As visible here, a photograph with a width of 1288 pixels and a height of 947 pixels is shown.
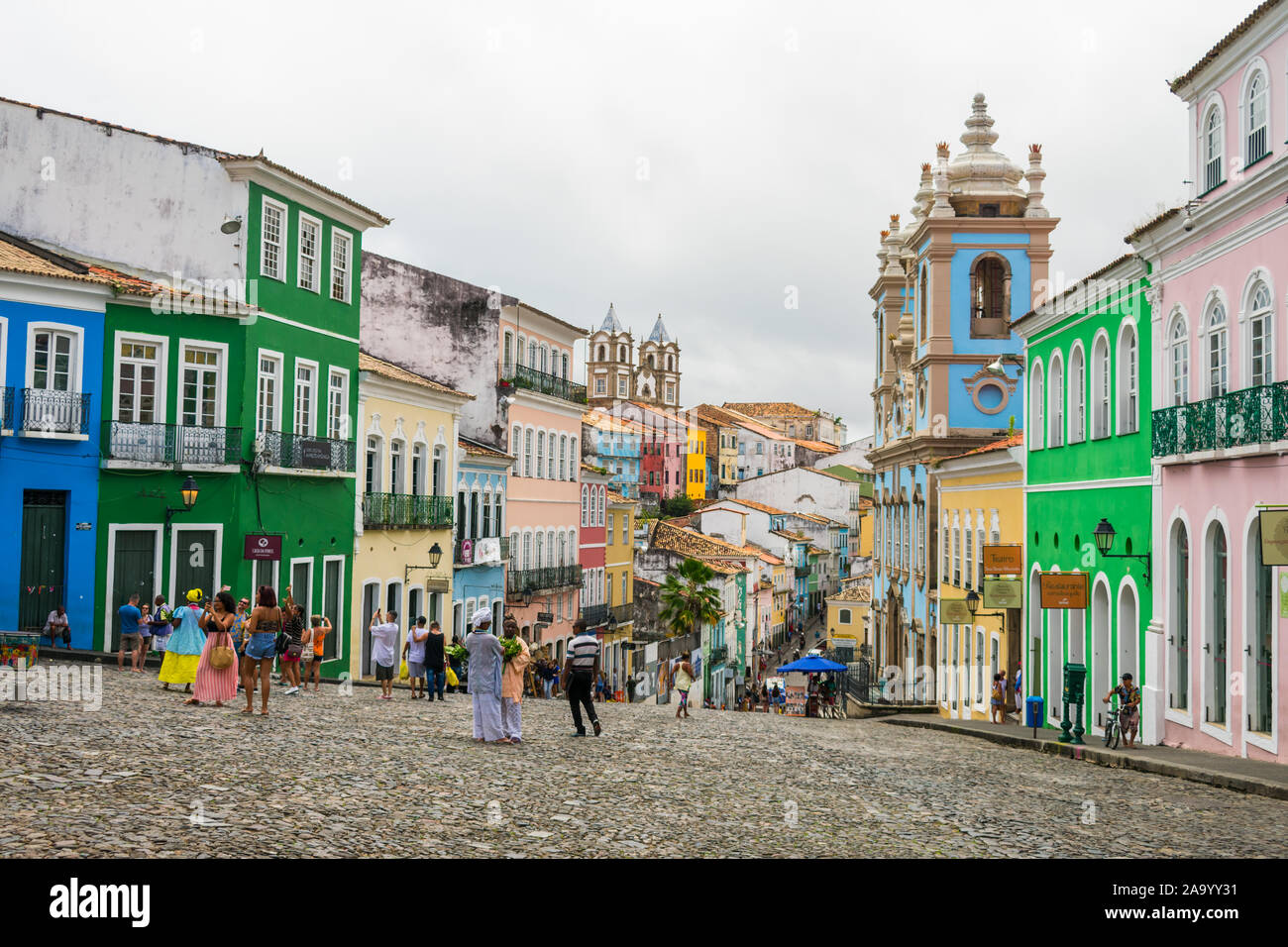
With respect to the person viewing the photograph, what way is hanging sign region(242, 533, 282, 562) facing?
facing the viewer

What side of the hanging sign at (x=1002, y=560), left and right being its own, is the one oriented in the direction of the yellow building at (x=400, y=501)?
right

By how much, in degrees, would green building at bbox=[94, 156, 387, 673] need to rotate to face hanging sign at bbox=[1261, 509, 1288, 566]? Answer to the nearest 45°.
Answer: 0° — it already faces it

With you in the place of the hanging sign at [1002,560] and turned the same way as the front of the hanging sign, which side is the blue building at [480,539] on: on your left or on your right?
on your right

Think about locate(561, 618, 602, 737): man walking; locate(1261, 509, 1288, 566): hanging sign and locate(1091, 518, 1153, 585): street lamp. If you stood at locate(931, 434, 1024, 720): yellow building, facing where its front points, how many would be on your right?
0

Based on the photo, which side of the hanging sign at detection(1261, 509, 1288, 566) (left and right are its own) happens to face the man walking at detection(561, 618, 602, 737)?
right

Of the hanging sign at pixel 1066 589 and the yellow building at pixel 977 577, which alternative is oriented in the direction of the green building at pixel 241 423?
the yellow building

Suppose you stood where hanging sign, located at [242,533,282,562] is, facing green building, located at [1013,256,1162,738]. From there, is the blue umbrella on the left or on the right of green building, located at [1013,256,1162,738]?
left

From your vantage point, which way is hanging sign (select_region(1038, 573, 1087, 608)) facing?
toward the camera

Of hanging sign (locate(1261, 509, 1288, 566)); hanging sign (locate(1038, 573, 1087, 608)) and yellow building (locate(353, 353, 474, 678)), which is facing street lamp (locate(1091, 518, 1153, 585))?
the yellow building

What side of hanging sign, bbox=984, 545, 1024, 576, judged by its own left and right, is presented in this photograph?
front

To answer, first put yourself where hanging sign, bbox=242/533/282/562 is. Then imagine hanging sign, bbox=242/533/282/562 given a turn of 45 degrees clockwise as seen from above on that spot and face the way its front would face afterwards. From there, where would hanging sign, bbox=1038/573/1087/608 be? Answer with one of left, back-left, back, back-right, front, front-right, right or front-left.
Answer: left

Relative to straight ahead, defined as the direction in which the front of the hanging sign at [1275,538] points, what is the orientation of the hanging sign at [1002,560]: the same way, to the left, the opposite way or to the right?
the same way

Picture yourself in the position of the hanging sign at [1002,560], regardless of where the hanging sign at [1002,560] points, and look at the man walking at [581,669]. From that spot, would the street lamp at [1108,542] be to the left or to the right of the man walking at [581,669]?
left

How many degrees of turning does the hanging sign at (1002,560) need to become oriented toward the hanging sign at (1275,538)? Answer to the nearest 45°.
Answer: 0° — it already faces it

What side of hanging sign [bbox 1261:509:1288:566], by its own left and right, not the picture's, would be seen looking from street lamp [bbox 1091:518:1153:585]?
back

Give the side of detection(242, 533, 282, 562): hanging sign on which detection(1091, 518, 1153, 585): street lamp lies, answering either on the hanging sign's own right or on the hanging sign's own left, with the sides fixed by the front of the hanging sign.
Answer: on the hanging sign's own left

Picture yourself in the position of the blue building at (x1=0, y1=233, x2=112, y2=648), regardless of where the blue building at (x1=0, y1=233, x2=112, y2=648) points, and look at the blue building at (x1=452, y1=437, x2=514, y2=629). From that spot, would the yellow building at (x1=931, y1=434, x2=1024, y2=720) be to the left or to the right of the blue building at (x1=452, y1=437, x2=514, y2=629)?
right

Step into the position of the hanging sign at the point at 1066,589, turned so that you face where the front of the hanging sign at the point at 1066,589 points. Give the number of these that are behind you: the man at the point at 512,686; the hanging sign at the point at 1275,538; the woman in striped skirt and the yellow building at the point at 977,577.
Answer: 1

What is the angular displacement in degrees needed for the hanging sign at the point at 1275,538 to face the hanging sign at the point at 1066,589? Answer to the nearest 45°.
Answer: approximately 135° to its right

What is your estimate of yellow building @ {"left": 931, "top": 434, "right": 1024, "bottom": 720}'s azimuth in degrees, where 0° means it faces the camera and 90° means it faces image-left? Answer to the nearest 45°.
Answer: approximately 45°
